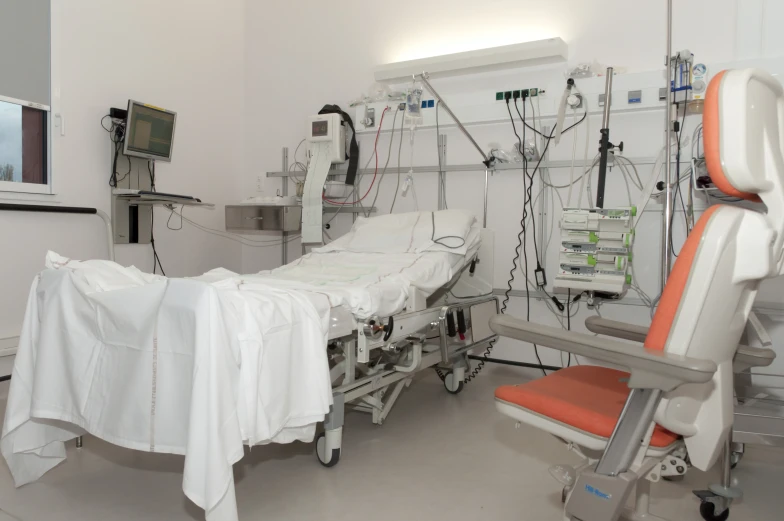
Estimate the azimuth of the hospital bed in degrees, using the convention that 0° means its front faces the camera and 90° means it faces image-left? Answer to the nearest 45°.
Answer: approximately 45°

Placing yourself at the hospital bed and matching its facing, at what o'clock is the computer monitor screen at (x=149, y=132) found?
The computer monitor screen is roughly at 4 o'clock from the hospital bed.

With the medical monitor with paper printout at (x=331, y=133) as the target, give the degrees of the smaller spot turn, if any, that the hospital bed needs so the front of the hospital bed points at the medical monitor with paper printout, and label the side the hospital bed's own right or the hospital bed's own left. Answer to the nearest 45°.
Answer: approximately 135° to the hospital bed's own right

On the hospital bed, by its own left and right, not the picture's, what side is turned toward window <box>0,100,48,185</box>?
right

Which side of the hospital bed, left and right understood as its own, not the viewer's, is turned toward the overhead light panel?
back

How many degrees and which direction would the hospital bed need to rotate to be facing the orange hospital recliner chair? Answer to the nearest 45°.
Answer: approximately 90° to its left

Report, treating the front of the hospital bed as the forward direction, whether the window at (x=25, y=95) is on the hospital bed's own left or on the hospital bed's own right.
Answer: on the hospital bed's own right

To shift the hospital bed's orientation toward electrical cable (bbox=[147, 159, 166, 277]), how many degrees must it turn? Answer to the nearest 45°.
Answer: approximately 135° to its right
